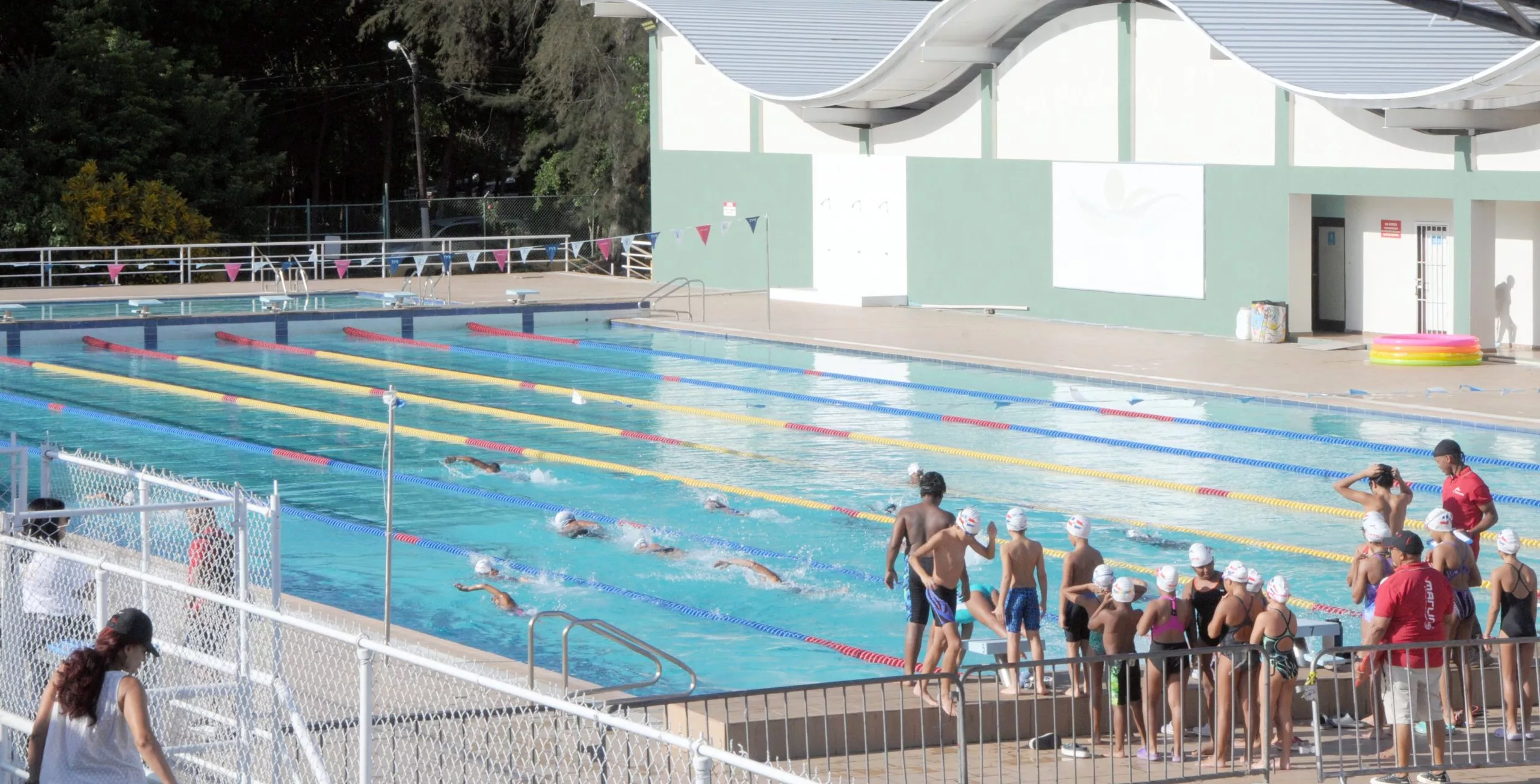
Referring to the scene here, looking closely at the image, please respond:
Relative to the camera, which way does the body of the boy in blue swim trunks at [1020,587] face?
away from the camera

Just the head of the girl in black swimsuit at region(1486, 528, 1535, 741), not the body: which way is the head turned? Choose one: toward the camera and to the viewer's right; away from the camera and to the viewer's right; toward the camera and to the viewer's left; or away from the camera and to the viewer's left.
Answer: away from the camera and to the viewer's left

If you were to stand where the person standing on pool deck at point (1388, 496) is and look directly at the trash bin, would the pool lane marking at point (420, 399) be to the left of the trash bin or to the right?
left

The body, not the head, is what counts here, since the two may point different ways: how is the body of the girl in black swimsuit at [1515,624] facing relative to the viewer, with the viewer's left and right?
facing away from the viewer

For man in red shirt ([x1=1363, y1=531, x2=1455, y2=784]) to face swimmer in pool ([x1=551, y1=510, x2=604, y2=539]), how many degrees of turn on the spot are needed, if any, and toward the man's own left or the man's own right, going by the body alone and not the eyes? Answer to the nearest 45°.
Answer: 0° — they already face them

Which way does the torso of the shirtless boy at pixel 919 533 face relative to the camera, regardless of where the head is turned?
away from the camera

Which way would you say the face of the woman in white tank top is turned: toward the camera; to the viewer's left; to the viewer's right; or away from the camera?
to the viewer's right

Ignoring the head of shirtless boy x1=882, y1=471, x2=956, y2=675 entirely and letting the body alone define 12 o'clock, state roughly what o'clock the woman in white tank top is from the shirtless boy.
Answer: The woman in white tank top is roughly at 7 o'clock from the shirtless boy.

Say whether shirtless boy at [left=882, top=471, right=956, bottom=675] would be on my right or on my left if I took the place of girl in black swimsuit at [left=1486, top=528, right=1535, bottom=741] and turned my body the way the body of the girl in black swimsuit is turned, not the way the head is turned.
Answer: on my left
